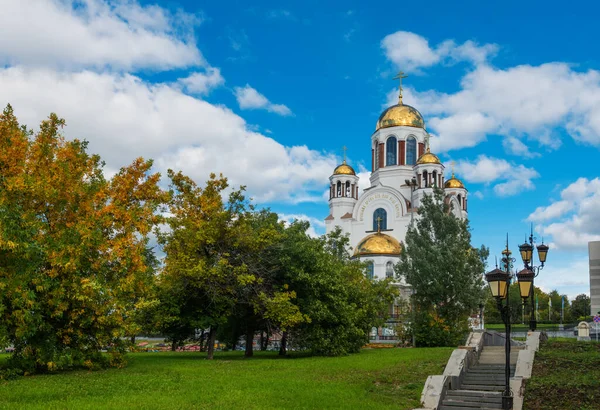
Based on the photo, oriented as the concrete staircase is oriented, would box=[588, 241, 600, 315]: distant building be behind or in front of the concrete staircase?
behind

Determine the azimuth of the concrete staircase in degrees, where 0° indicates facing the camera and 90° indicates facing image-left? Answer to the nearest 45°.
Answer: approximately 0°

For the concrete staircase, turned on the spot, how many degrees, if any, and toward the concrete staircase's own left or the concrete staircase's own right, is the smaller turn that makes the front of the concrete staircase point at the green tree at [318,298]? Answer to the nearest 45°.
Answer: approximately 135° to the concrete staircase's own right

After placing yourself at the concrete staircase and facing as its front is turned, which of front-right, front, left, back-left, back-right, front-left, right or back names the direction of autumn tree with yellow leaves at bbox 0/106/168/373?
right

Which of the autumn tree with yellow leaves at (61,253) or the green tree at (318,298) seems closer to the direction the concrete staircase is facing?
the autumn tree with yellow leaves

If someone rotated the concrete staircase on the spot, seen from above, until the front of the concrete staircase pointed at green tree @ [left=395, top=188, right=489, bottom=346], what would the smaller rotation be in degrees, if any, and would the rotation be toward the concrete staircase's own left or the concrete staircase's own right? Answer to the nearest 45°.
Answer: approximately 180°
